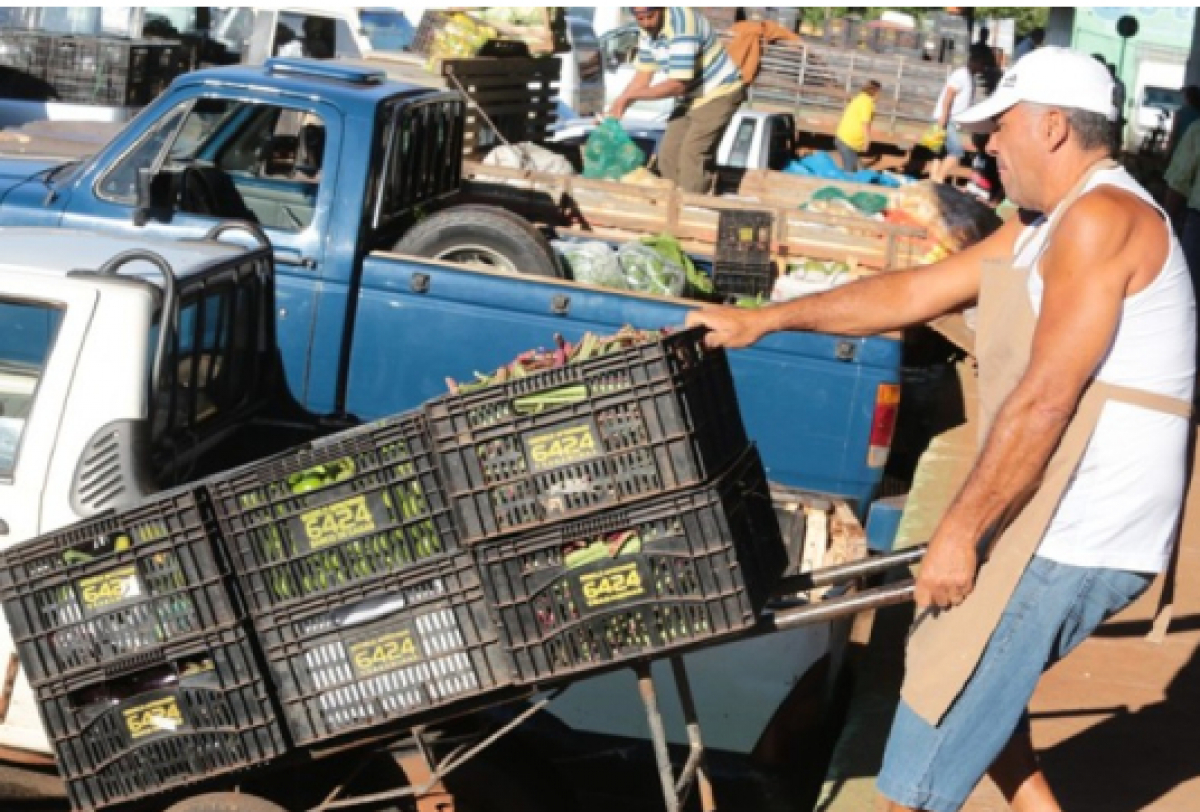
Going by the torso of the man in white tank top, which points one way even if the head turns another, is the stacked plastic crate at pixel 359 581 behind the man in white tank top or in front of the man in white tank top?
in front

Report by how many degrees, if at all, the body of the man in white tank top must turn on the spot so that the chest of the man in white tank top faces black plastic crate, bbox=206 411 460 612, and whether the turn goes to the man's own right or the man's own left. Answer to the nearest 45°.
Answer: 0° — they already face it

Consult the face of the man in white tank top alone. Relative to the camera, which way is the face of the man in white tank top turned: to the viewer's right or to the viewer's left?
to the viewer's left

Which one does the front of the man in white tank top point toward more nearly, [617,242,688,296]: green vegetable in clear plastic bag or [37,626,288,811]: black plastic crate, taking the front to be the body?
the black plastic crate

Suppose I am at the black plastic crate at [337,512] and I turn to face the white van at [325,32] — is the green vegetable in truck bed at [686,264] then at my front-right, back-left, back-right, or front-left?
front-right

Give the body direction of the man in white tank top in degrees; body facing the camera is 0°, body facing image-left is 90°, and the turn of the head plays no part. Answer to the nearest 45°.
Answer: approximately 90°

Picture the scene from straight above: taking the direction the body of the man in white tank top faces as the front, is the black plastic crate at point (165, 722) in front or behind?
in front

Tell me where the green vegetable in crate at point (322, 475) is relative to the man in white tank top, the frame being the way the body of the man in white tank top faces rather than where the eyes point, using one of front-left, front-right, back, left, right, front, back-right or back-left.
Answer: front

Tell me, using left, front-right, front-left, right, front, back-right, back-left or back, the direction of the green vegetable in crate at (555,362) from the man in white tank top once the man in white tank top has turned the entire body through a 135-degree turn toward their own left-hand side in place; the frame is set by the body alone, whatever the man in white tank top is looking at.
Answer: back-right

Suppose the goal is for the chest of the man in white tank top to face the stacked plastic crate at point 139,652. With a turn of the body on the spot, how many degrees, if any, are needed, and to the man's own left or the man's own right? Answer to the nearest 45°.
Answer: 0° — they already face it

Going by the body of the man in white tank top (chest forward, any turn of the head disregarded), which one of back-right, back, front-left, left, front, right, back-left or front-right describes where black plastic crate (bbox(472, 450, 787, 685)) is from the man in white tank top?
front

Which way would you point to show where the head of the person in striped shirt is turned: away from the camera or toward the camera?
toward the camera

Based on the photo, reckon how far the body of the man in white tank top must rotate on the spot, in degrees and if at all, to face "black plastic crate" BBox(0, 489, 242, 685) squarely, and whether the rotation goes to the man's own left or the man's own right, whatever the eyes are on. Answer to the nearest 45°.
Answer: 0° — they already face it
